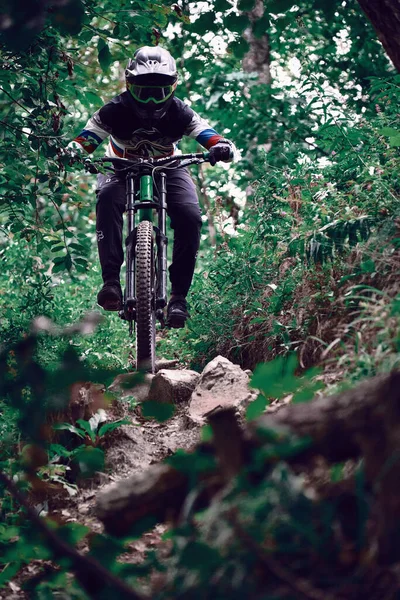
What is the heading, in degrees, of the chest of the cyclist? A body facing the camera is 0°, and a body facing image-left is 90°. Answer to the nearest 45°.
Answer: approximately 0°

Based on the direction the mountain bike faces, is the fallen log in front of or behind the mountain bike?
in front

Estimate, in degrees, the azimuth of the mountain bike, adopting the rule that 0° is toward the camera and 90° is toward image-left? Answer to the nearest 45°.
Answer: approximately 0°

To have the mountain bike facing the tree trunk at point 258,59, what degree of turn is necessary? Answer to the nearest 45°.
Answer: approximately 180°
